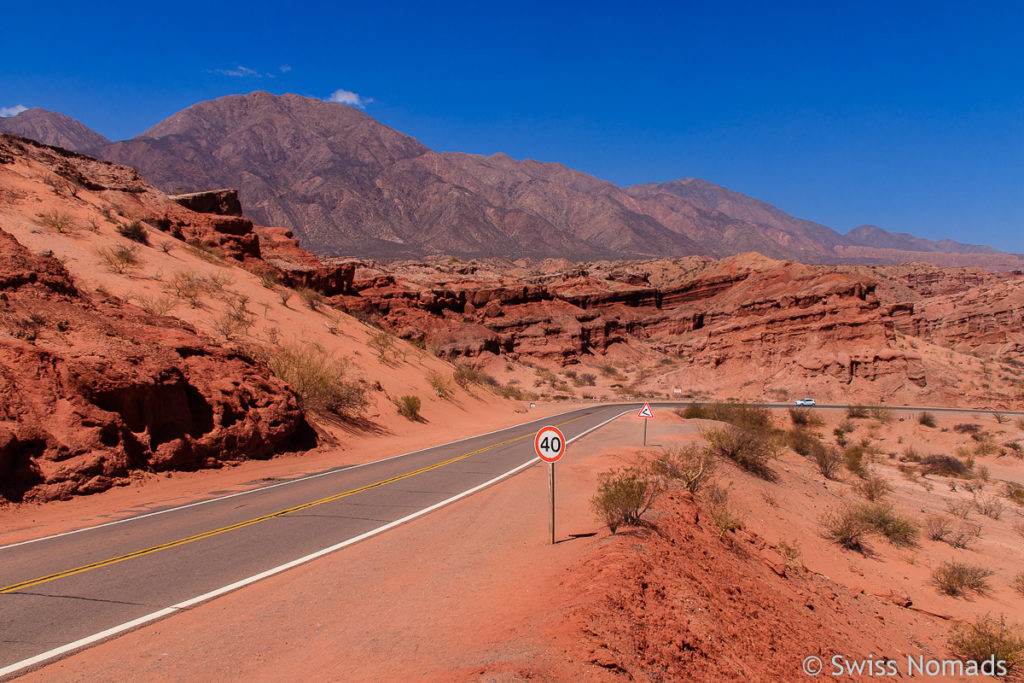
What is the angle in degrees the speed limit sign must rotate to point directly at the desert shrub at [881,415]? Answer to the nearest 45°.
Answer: approximately 135° to its left

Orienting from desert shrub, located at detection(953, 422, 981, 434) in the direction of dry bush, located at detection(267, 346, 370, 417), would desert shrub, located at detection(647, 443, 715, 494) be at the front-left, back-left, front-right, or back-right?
front-left

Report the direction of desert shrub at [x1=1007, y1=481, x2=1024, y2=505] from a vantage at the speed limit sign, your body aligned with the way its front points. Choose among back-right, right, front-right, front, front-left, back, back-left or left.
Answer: back-left

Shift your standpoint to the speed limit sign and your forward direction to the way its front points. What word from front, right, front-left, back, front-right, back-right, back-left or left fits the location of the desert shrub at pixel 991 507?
back-left

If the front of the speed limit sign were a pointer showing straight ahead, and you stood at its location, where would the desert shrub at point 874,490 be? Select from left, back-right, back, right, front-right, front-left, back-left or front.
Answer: back-left

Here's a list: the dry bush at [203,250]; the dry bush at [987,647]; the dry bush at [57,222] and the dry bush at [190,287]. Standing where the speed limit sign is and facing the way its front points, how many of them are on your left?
1

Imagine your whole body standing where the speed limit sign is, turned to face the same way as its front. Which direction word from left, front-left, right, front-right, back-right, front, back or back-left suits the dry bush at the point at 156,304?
back-right

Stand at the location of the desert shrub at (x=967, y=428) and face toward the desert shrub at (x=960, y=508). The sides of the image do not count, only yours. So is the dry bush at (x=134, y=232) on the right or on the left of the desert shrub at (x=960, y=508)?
right

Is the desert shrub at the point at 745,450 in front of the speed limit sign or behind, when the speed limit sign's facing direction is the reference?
behind

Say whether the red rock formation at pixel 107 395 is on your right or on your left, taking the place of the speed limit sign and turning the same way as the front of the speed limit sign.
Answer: on your right

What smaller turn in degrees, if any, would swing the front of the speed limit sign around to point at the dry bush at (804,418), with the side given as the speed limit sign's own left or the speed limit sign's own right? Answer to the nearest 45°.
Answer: approximately 135° to the speed limit sign's own left

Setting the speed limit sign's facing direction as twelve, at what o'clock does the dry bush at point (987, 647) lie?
The dry bush is roughly at 9 o'clock from the speed limit sign.

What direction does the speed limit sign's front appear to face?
toward the camera

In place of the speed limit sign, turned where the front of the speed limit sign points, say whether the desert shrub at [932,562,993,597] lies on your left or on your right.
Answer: on your left

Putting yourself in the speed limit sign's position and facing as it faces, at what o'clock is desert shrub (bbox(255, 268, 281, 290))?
The desert shrub is roughly at 5 o'clock from the speed limit sign.
